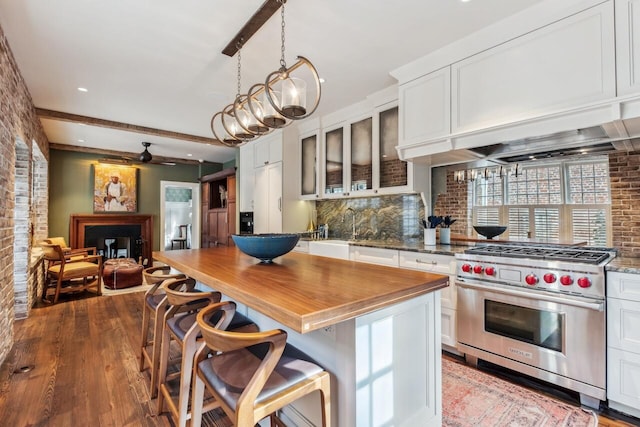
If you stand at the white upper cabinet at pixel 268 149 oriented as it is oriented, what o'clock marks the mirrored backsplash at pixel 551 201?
The mirrored backsplash is roughly at 9 o'clock from the white upper cabinet.

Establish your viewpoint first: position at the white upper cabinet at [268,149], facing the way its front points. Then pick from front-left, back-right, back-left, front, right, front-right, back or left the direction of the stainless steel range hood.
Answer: left

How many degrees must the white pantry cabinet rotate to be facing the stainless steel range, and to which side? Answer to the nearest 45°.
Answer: approximately 90° to its left

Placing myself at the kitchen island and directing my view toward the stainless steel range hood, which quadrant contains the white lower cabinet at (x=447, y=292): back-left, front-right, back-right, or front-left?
front-left

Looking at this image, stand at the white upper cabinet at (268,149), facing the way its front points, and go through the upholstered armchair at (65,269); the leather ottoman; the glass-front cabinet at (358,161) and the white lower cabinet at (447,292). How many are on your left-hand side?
2

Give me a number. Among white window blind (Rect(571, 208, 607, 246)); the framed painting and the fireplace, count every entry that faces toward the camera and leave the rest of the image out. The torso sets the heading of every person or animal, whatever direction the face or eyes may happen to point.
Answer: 3

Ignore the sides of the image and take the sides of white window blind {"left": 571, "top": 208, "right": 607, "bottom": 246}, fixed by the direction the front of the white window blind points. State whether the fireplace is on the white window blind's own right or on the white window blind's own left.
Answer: on the white window blind's own right

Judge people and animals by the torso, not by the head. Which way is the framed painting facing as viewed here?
toward the camera

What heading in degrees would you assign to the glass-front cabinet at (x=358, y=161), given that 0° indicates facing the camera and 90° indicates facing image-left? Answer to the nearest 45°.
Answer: approximately 45°

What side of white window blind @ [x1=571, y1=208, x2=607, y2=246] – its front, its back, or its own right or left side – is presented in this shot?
front

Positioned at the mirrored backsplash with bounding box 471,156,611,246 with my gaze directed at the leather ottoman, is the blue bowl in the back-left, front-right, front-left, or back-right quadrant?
front-left

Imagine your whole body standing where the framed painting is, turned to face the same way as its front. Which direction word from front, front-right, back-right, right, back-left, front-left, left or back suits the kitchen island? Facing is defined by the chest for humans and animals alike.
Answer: front

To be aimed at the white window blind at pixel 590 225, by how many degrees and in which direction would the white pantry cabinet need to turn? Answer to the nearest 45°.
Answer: approximately 90° to its left

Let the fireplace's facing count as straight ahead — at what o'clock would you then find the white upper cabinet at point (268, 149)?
The white upper cabinet is roughly at 11 o'clock from the fireplace.

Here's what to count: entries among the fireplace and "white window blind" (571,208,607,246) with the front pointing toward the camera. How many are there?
2

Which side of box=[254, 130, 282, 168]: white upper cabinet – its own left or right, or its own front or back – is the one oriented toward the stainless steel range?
left

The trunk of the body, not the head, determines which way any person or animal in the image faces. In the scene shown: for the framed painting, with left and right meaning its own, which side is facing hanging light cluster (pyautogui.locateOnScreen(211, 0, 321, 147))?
front

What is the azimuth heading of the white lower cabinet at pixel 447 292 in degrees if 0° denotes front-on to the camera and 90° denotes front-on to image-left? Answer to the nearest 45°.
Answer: approximately 45°
